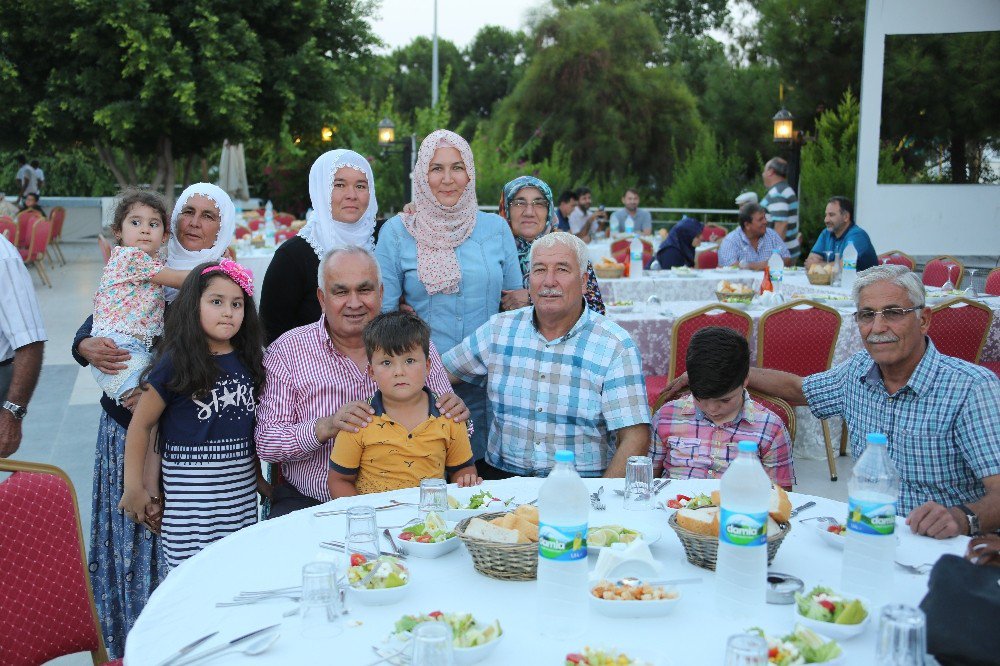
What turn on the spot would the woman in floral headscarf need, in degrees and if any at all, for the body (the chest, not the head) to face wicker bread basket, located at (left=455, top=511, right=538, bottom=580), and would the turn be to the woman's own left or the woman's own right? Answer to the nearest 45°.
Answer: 0° — they already face it

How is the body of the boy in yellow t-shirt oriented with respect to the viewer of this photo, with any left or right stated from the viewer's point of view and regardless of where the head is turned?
facing the viewer

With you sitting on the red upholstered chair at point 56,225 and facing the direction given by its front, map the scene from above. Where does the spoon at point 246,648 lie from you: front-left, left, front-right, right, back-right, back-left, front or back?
back-left

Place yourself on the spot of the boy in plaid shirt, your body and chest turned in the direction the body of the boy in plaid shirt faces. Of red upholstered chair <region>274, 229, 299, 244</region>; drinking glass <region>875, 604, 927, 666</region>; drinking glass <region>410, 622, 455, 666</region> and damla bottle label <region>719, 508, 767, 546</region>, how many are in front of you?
3

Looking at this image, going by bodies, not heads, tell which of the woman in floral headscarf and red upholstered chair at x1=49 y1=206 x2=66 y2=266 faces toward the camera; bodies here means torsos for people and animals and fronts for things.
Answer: the woman in floral headscarf

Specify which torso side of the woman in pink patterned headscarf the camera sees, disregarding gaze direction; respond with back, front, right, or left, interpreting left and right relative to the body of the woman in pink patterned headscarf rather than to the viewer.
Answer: front

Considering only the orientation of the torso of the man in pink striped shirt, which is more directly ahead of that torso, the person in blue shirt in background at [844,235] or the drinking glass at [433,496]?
the drinking glass

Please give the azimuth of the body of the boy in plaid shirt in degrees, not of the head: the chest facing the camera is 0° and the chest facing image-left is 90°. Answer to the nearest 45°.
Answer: approximately 0°

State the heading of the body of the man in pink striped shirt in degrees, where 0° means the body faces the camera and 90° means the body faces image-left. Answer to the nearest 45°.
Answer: approximately 315°

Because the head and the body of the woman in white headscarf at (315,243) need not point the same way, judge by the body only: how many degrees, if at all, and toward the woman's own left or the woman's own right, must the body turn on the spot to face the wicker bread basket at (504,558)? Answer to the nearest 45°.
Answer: approximately 45° to the woman's own right

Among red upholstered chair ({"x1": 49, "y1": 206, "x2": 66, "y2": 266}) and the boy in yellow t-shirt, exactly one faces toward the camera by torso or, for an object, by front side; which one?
the boy in yellow t-shirt

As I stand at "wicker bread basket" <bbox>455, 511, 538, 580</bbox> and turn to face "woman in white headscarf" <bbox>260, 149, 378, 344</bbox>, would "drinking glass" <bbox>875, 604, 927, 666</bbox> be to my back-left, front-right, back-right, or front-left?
back-right

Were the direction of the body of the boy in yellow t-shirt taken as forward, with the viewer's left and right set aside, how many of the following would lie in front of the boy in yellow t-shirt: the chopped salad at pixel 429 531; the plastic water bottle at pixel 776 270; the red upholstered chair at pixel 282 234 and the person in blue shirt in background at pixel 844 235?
1

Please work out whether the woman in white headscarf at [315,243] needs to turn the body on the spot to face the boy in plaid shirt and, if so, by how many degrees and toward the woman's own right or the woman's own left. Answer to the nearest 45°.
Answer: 0° — they already face them

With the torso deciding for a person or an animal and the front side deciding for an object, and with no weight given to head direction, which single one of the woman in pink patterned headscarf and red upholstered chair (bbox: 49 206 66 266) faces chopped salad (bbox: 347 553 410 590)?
the woman in pink patterned headscarf

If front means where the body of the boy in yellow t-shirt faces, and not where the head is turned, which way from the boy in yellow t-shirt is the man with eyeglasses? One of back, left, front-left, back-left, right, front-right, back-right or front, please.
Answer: left

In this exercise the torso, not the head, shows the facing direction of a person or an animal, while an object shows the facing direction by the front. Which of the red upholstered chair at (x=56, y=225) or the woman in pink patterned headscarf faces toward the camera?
the woman in pink patterned headscarf
